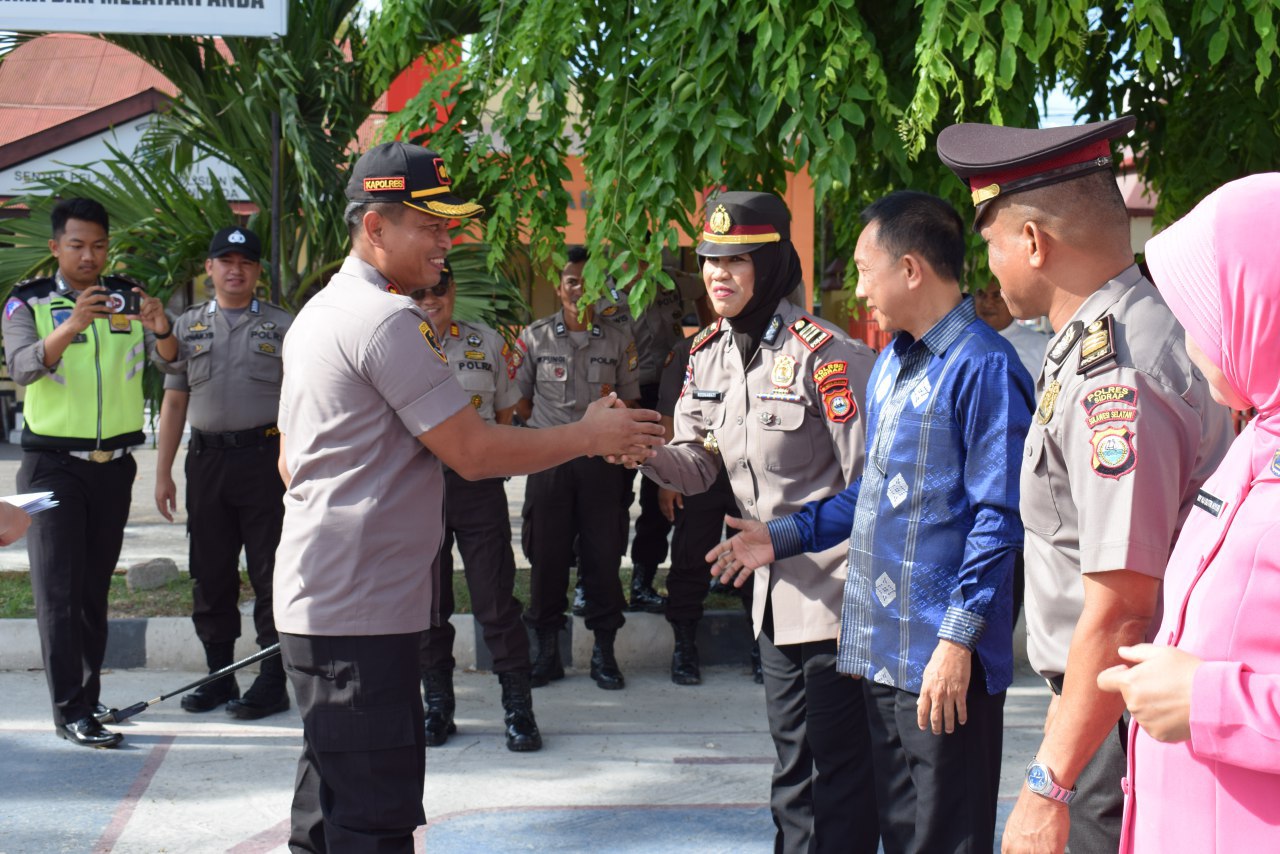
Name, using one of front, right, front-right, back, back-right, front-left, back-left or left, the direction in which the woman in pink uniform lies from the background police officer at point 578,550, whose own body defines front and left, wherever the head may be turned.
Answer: front

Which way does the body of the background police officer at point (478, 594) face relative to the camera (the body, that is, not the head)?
toward the camera

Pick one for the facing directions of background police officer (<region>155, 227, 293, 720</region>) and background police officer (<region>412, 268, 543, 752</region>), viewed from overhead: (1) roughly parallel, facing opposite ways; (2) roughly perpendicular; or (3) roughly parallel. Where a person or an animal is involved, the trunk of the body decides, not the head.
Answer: roughly parallel

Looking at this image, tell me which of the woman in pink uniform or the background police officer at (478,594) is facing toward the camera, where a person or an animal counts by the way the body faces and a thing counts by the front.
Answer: the background police officer

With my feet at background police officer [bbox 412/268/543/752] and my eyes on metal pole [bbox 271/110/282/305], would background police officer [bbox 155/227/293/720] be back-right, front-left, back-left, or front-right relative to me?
front-left

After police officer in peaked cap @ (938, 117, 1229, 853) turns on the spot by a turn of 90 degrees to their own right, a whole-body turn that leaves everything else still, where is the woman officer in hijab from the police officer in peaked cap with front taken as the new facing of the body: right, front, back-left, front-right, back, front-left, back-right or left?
front-left

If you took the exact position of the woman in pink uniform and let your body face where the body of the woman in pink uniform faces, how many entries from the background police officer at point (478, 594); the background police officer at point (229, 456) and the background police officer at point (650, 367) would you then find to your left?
0

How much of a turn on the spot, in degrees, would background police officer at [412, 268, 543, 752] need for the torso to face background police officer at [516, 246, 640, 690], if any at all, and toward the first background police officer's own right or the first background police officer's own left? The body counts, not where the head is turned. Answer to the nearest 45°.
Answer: approximately 135° to the first background police officer's own left

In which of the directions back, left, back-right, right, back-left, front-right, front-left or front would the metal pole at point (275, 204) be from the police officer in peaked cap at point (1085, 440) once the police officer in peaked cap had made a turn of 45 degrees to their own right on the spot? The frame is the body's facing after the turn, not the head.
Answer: front

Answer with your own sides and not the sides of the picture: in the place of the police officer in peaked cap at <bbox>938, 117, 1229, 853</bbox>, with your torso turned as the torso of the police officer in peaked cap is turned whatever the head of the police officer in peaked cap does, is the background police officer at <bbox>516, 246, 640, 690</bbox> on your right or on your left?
on your right

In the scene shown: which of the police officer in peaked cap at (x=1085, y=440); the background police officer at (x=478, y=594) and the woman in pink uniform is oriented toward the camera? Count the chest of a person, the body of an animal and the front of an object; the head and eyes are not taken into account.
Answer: the background police officer

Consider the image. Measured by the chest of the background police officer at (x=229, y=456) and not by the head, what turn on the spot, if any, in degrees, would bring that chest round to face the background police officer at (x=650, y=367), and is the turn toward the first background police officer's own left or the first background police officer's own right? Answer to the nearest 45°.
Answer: approximately 135° to the first background police officer's own left

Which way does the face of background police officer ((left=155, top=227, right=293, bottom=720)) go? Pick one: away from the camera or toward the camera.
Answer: toward the camera

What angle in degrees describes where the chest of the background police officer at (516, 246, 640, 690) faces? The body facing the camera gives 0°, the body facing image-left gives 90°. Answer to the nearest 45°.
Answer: approximately 0°

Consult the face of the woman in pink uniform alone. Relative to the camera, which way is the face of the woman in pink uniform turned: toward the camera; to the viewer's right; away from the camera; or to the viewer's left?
to the viewer's left

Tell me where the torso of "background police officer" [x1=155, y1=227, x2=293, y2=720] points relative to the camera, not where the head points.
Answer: toward the camera

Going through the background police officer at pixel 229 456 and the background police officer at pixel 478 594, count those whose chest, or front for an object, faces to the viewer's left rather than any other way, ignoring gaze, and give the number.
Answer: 0

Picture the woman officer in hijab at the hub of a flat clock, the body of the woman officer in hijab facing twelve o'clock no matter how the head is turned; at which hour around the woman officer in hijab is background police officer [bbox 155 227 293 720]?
The background police officer is roughly at 3 o'clock from the woman officer in hijab.

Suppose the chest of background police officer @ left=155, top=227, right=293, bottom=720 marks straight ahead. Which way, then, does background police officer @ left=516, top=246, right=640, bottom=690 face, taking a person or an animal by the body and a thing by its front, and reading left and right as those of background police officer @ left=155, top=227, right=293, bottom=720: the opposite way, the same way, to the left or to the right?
the same way

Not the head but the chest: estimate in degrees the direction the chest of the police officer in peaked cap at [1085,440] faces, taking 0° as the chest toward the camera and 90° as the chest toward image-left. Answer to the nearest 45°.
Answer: approximately 90°

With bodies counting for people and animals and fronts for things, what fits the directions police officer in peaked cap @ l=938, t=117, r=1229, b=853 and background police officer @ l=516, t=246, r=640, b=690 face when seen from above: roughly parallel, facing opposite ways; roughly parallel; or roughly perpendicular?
roughly perpendicular
